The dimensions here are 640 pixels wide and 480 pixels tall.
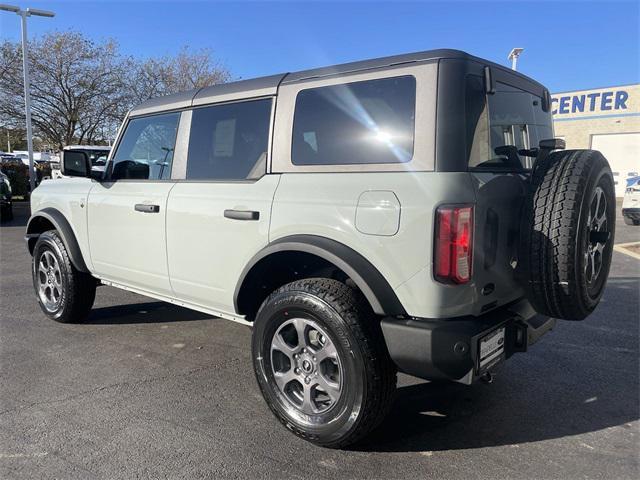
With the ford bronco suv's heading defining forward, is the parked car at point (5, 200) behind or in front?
in front

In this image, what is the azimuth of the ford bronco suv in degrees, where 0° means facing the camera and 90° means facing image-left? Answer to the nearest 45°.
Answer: approximately 135°

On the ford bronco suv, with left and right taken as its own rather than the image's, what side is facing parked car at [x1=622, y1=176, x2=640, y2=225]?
right
